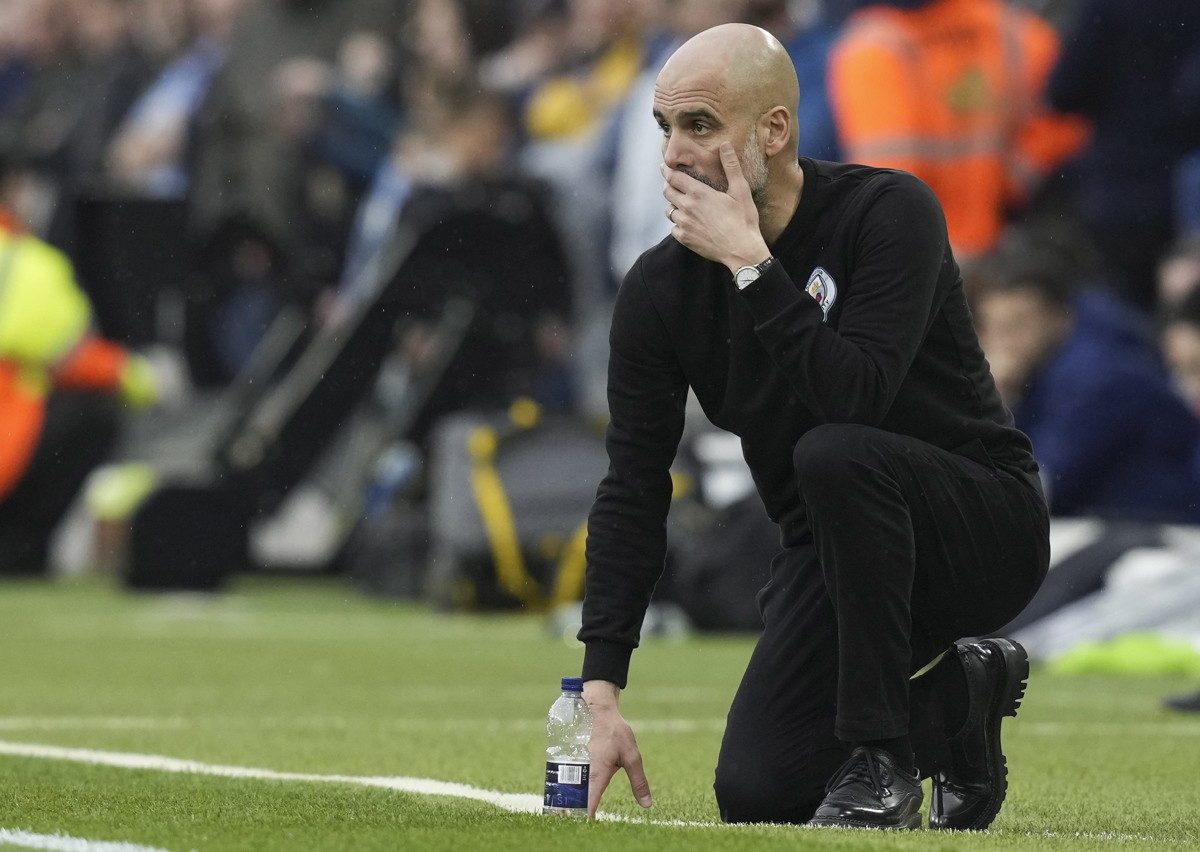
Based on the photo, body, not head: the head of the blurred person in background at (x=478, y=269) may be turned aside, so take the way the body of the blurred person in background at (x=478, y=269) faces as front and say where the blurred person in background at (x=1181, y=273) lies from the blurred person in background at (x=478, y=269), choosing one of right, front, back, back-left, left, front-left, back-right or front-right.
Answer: left

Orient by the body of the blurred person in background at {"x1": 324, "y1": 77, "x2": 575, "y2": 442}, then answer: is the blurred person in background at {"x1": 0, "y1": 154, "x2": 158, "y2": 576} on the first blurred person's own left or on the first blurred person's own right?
on the first blurred person's own right

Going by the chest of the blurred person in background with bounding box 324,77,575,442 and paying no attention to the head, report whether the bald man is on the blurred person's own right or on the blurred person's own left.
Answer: on the blurred person's own left

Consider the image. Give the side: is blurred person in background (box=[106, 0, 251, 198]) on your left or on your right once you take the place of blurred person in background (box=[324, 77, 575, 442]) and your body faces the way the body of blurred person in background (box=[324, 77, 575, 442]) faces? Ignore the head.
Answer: on your right

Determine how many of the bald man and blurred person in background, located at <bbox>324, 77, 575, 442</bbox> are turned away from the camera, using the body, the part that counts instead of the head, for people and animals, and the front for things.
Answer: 0

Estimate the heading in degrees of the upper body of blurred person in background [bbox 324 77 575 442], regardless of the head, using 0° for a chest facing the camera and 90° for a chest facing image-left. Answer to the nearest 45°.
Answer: approximately 45°

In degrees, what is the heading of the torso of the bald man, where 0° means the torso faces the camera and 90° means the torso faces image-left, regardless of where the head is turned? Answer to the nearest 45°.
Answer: approximately 45°

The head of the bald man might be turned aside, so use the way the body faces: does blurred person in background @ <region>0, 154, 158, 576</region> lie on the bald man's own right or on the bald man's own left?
on the bald man's own right

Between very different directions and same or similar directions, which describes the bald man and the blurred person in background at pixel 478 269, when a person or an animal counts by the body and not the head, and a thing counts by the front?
same or similar directions
